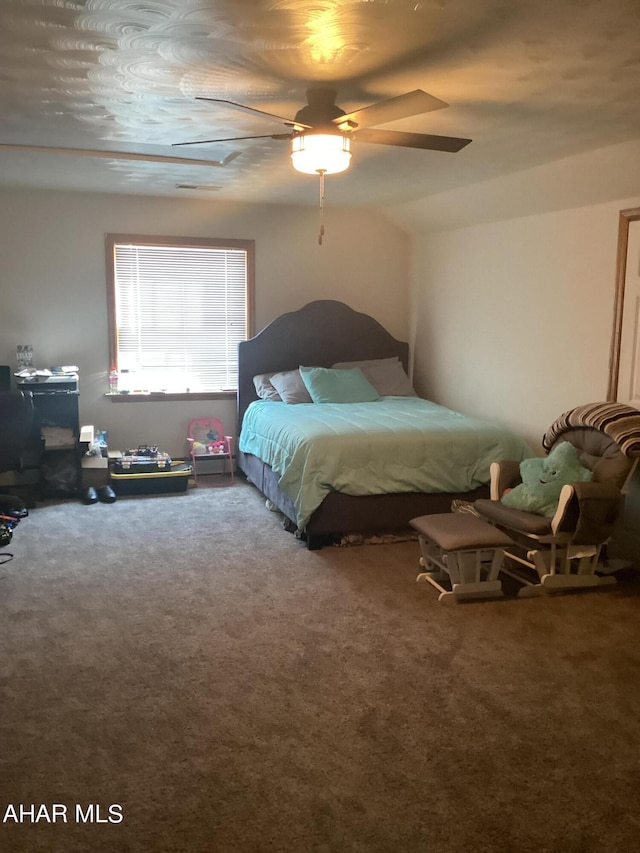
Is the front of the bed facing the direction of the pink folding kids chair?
no

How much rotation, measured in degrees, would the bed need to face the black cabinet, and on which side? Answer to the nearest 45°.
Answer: approximately 135° to its right

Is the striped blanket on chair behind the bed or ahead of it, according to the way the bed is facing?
ahead

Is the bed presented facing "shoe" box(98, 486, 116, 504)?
no

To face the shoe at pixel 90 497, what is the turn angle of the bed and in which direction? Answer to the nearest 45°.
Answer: approximately 135° to its right

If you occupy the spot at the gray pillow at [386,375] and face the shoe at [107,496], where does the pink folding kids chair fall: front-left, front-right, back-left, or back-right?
front-right

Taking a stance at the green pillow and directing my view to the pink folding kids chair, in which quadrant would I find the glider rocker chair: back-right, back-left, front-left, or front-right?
back-left

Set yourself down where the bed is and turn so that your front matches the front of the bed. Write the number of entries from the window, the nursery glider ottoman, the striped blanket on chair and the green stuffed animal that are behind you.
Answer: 1

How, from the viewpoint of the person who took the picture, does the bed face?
facing the viewer and to the right of the viewer

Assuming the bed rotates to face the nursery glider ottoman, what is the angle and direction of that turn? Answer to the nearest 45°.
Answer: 0° — it already faces it

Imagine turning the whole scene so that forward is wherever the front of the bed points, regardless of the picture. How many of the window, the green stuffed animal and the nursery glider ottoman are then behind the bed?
1

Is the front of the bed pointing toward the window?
no

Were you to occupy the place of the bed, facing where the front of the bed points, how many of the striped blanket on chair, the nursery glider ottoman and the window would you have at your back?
1

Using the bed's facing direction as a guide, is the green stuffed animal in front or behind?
in front

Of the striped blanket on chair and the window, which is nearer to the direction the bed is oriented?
the striped blanket on chair

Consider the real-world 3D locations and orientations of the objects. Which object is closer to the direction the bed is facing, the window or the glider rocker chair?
the glider rocker chair
